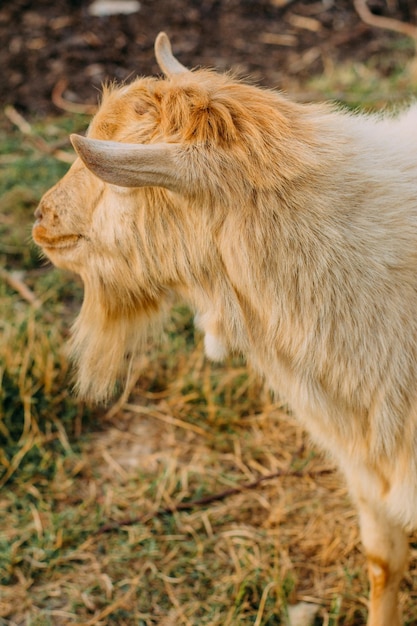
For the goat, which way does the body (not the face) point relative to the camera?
to the viewer's left
